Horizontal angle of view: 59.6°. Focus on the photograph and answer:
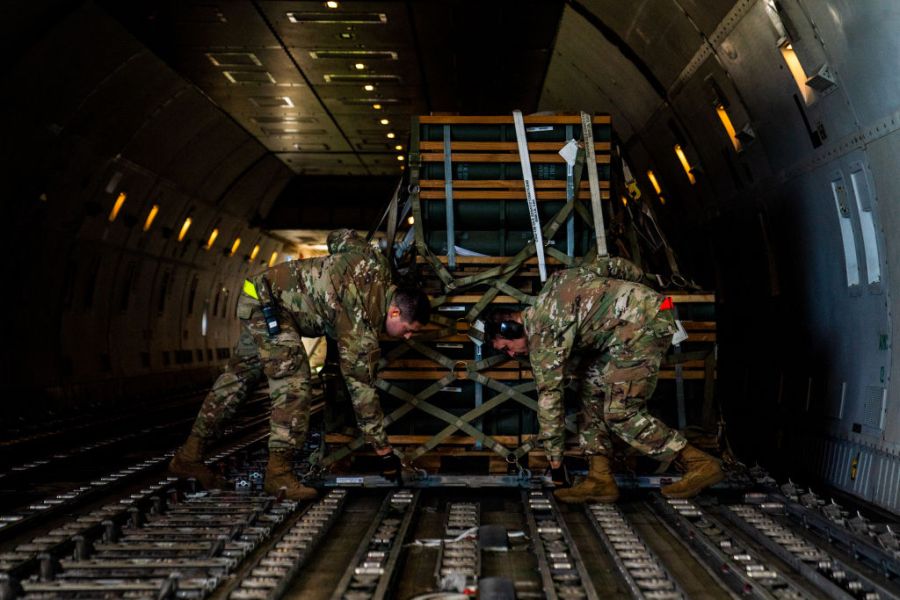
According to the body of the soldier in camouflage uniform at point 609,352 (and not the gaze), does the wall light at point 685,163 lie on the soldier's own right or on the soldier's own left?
on the soldier's own right

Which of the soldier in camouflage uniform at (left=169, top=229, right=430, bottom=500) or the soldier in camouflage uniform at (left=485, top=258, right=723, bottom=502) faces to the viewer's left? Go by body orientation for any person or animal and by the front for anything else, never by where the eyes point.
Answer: the soldier in camouflage uniform at (left=485, top=258, right=723, bottom=502)

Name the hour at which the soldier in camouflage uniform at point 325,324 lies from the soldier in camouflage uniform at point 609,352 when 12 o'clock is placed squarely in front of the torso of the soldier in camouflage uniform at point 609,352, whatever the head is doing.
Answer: the soldier in camouflage uniform at point 325,324 is roughly at 12 o'clock from the soldier in camouflage uniform at point 609,352.

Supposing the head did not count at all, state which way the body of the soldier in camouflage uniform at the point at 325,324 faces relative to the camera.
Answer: to the viewer's right

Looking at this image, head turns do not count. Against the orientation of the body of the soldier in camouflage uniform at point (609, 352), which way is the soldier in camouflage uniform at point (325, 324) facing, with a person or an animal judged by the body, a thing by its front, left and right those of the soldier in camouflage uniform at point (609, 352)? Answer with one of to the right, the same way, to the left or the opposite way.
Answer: the opposite way

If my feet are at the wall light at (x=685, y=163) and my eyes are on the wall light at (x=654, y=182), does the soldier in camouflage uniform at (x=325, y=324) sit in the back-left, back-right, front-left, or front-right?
back-left

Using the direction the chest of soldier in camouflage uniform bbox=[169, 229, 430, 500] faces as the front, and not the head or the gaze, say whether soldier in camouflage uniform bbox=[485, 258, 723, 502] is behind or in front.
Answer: in front

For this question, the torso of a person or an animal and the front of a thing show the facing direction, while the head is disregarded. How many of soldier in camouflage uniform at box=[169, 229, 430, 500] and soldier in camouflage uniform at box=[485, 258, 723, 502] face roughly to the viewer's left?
1

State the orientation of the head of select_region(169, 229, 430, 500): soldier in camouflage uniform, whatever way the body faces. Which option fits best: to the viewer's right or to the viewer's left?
to the viewer's right

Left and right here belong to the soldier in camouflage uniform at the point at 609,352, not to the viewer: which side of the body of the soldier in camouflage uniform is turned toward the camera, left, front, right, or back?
left

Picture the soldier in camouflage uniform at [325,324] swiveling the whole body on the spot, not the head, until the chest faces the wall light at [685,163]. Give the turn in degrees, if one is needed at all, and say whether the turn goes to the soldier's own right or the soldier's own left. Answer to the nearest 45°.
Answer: approximately 45° to the soldier's own left

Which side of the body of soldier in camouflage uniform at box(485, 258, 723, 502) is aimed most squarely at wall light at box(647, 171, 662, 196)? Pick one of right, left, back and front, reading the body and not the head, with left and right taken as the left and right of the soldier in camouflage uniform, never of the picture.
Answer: right
